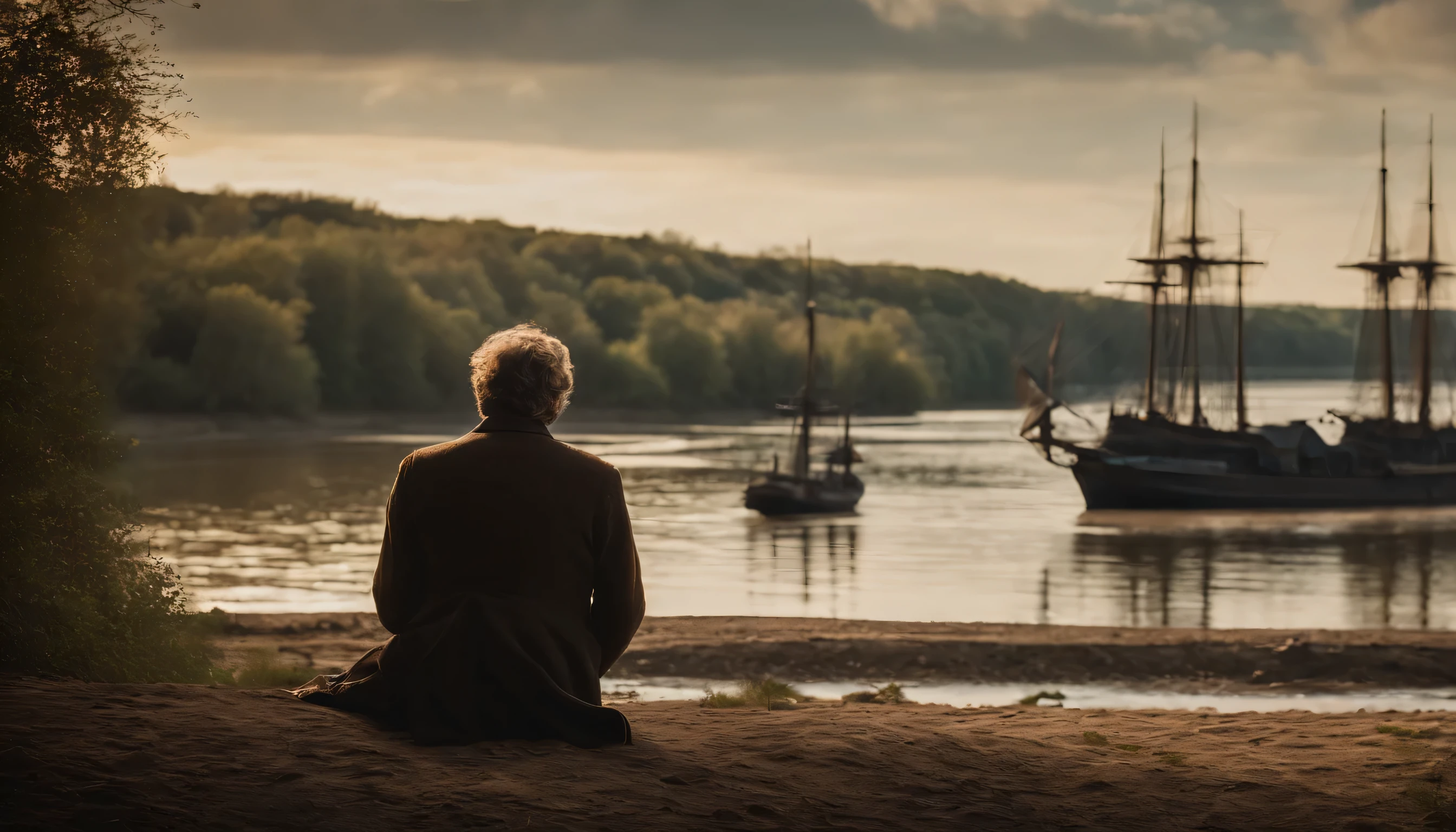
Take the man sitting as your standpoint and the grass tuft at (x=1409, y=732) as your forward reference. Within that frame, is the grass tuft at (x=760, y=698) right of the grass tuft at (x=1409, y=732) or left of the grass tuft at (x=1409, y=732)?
left

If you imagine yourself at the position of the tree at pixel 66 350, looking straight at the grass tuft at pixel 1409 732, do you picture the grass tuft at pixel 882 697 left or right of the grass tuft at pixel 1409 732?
left

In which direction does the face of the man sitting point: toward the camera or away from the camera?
away from the camera

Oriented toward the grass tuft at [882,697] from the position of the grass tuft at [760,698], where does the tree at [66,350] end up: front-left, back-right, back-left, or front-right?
back-left

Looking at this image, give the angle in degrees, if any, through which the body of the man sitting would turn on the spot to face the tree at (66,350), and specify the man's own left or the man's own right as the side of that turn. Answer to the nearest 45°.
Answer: approximately 45° to the man's own left

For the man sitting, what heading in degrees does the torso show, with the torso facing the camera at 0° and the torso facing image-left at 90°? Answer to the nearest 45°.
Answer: approximately 180°
